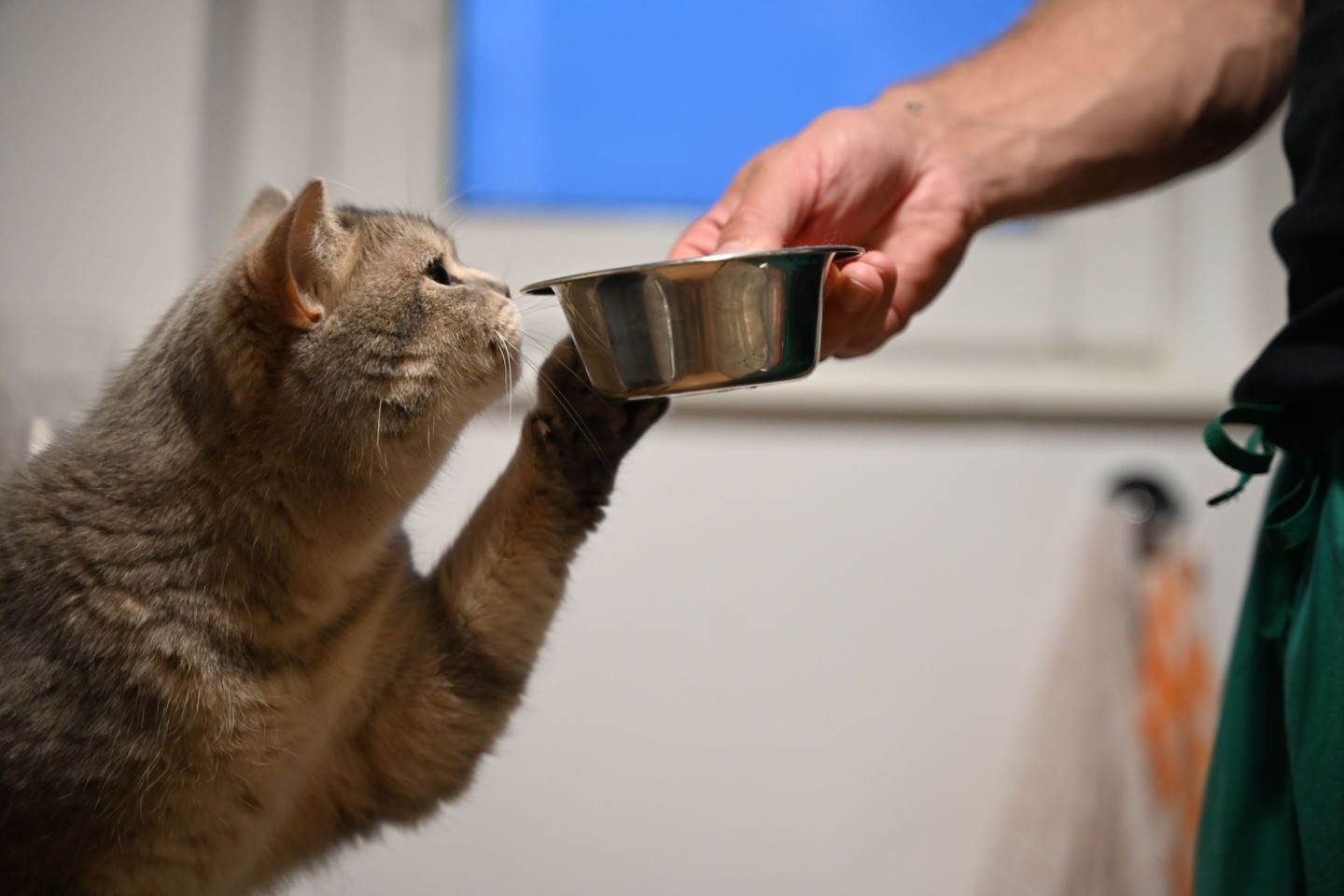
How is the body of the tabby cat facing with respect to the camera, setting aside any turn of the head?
to the viewer's right
